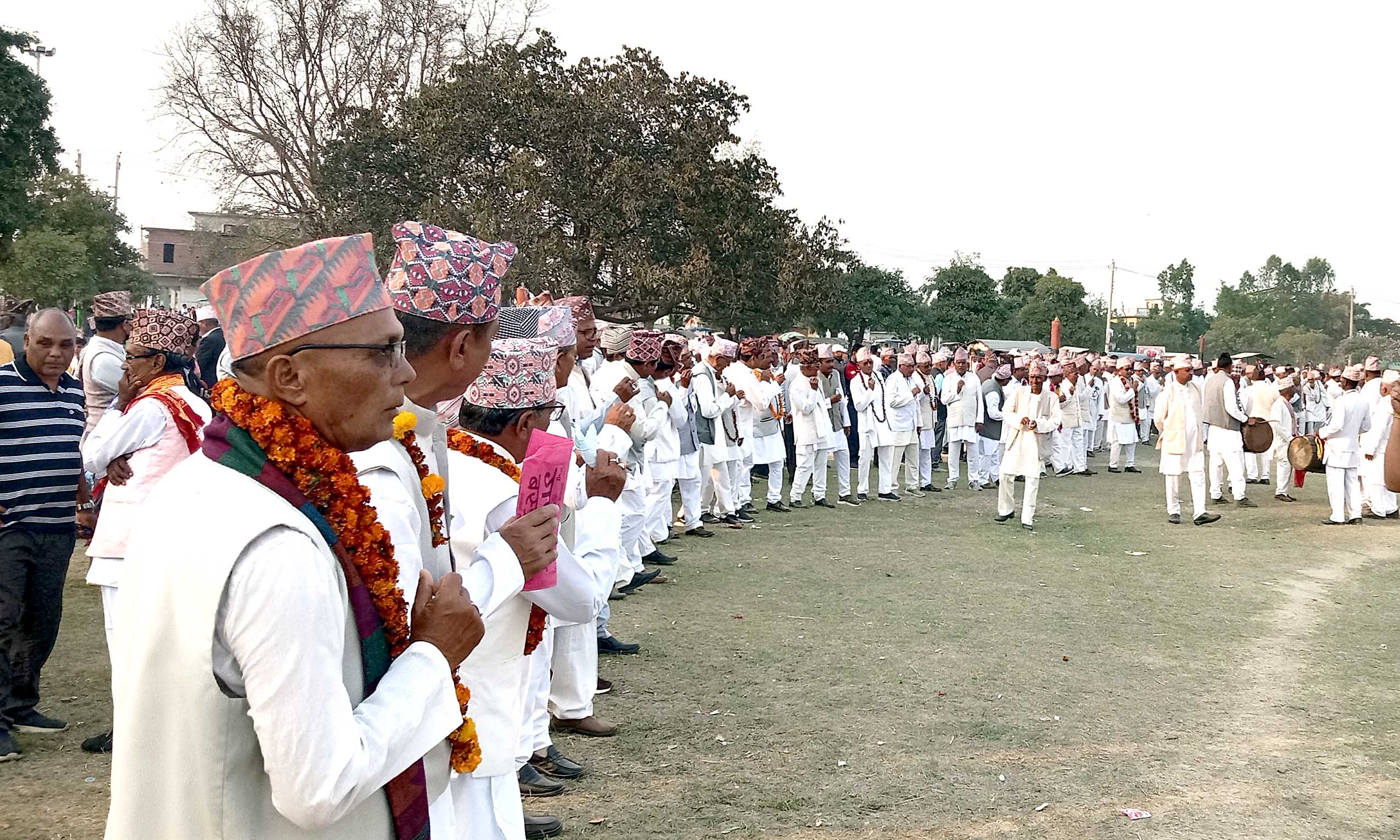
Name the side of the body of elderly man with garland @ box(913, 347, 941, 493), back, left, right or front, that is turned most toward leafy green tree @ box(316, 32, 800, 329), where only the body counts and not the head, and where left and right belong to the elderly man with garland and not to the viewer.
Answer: back

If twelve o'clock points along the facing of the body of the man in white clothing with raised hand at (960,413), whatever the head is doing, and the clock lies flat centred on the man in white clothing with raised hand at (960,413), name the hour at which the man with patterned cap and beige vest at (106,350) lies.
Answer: the man with patterned cap and beige vest at (106,350) is roughly at 1 o'clock from the man in white clothing with raised hand at (960,413).

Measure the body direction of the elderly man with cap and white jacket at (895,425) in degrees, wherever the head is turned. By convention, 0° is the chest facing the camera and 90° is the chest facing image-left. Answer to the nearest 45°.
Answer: approximately 315°

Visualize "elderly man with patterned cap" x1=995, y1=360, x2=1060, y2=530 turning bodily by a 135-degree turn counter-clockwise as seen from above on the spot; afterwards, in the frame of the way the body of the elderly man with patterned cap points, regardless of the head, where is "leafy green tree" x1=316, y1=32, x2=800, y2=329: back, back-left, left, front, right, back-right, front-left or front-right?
left

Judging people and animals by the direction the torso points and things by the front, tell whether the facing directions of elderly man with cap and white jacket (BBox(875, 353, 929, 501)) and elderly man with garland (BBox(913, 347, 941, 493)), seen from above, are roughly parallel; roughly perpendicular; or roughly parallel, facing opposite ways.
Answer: roughly parallel

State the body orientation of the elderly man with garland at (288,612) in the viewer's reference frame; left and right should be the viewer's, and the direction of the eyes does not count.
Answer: facing to the right of the viewer

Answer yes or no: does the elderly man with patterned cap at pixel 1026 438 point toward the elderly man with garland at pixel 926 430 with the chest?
no

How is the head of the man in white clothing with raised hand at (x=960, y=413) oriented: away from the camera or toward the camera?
toward the camera

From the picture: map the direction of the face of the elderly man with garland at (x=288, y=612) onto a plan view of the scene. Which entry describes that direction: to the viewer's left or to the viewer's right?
to the viewer's right

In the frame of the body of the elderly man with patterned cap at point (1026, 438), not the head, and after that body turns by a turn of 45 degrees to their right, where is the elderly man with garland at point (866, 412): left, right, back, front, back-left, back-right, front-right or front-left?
right

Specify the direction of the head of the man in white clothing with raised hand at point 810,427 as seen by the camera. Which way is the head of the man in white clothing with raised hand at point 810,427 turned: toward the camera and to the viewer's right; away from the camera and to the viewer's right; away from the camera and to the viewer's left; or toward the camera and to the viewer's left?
toward the camera and to the viewer's right

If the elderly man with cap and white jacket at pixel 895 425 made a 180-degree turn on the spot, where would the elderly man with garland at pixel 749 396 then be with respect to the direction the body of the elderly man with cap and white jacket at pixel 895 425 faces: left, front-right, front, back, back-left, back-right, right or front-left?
left

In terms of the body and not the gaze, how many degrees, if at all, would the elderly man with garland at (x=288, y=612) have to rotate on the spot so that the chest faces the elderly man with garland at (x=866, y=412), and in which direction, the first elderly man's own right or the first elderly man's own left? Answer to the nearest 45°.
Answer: approximately 45° to the first elderly man's own left
